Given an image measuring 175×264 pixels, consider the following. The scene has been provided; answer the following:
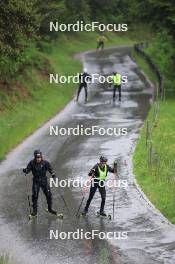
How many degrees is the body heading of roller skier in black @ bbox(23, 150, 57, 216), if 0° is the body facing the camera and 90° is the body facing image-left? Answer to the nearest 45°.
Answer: approximately 0°
